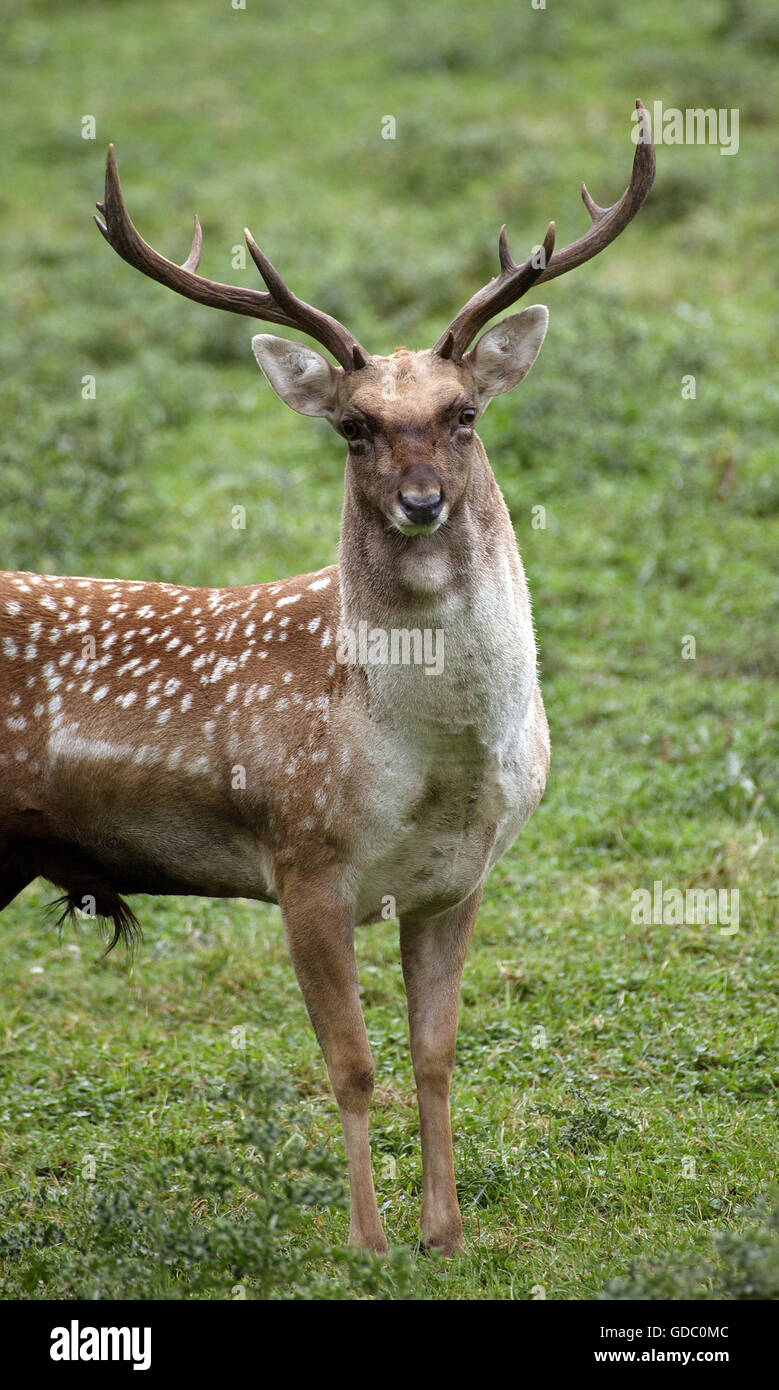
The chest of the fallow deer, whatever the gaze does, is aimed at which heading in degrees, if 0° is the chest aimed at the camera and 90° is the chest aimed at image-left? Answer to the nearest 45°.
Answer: approximately 315°
